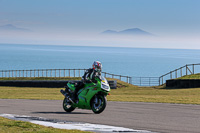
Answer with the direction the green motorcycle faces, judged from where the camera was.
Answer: facing the viewer and to the right of the viewer
